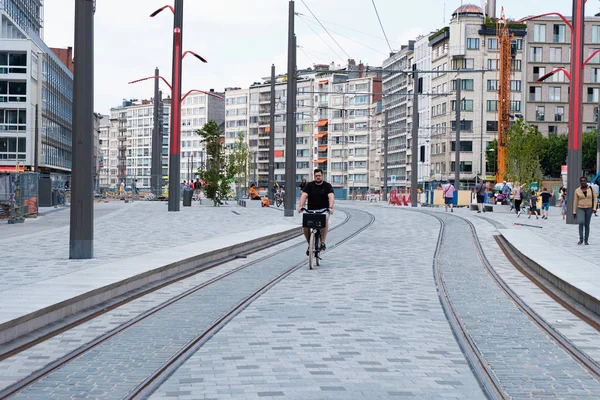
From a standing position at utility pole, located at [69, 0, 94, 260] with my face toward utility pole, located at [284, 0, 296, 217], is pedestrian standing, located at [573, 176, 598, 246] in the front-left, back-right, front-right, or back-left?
front-right

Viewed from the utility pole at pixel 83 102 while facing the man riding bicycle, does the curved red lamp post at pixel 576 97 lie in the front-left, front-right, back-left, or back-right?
front-left

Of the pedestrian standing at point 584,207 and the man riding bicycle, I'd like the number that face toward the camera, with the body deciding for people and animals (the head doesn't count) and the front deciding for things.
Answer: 2

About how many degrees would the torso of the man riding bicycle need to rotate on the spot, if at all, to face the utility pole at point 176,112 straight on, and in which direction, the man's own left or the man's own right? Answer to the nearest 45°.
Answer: approximately 180°

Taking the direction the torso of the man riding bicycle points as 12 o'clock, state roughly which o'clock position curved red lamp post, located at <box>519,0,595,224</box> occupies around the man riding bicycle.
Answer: The curved red lamp post is roughly at 7 o'clock from the man riding bicycle.

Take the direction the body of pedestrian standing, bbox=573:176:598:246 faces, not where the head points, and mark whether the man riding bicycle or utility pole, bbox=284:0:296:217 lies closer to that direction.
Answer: the man riding bicycle

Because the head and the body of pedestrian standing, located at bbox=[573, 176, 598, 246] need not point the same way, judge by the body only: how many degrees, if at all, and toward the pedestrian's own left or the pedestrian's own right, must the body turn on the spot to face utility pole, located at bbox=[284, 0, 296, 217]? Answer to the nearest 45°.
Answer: approximately 135° to the pedestrian's own right

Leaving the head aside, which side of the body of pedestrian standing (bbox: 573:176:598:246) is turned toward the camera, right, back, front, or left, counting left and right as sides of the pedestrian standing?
front

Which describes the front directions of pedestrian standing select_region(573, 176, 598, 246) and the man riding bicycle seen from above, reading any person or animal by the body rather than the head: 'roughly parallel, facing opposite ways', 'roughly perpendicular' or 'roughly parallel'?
roughly parallel

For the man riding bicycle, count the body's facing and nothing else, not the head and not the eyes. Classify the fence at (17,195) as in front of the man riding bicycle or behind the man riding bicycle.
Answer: behind

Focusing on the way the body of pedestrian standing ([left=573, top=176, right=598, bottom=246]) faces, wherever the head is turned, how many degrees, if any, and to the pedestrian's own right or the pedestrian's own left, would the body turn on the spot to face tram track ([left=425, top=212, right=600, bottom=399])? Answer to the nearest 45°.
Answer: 0° — they already face it

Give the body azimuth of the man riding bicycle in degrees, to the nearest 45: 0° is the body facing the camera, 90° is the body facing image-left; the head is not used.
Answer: approximately 0°
